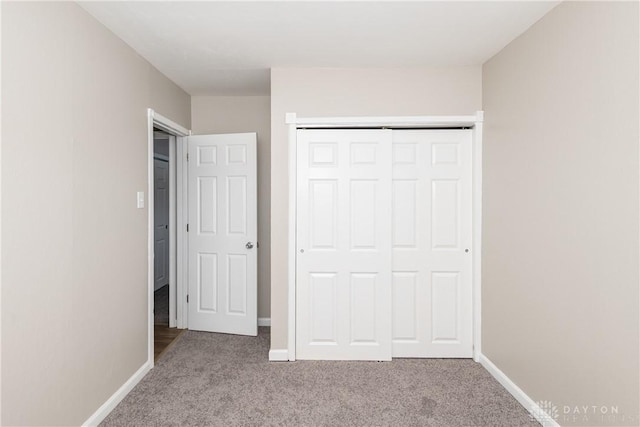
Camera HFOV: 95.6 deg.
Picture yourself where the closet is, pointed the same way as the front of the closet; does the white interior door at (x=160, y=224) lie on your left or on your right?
on your right

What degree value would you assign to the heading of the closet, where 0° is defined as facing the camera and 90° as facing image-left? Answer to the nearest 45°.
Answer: approximately 0°

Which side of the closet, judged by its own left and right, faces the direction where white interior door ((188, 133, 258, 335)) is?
right

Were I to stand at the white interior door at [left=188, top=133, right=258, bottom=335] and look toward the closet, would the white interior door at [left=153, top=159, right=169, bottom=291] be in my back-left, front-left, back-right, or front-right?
back-left
